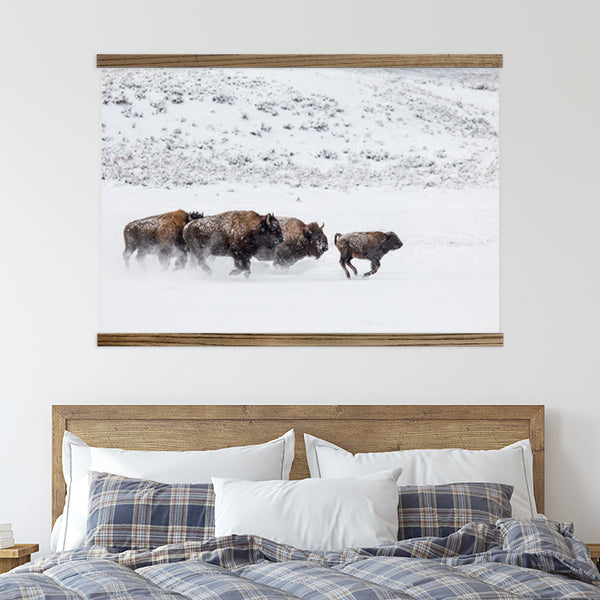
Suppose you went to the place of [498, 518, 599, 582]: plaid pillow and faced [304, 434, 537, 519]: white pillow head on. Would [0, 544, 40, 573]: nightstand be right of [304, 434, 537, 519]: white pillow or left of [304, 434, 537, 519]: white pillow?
left

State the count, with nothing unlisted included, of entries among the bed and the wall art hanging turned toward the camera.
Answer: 2

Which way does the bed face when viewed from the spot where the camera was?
facing the viewer

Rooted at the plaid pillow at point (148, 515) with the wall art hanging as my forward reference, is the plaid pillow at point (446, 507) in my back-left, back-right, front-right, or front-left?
front-right

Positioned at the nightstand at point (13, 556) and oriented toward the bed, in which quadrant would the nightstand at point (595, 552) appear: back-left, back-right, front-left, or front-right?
front-left

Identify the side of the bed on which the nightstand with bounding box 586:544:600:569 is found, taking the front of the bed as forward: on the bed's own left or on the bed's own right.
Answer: on the bed's own left

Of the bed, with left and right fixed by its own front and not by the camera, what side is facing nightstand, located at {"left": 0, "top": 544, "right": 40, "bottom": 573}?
right

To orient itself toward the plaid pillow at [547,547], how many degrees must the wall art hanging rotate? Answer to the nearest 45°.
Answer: approximately 45° to its left

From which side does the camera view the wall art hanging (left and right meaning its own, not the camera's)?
front
